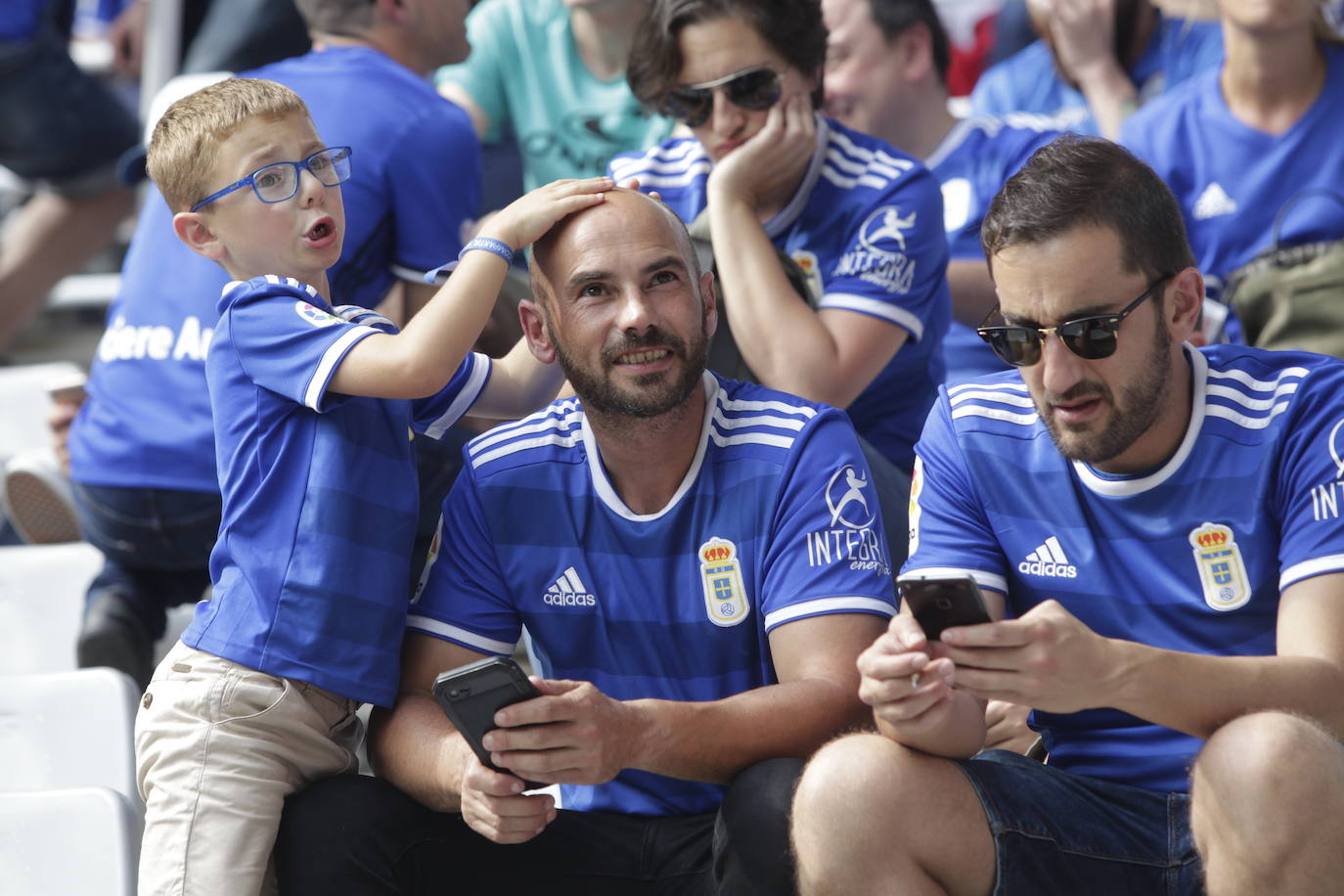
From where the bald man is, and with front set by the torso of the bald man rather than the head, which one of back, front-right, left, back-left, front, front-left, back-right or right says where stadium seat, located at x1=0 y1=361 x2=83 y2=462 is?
back-right

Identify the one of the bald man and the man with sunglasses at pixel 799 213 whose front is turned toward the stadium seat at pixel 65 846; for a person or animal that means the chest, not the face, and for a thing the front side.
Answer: the man with sunglasses

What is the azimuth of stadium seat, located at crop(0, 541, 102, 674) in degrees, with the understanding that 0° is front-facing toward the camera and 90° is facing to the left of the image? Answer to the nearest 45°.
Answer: approximately 0°

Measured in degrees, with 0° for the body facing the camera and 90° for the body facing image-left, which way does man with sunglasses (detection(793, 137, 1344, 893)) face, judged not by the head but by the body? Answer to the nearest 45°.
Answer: approximately 45°

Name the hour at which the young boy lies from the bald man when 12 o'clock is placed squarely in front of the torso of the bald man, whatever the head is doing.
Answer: The young boy is roughly at 3 o'clock from the bald man.

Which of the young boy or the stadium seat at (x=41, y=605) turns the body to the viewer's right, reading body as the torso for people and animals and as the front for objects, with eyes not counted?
the young boy

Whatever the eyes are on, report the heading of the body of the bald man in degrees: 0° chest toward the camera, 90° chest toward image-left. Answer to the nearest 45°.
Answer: approximately 0°

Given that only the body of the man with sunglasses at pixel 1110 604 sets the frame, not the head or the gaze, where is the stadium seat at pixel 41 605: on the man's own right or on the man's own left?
on the man's own right

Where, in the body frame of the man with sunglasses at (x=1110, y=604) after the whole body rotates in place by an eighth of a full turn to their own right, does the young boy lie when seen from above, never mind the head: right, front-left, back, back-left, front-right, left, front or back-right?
front

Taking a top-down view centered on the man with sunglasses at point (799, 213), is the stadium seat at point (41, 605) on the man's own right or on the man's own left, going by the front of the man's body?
on the man's own right

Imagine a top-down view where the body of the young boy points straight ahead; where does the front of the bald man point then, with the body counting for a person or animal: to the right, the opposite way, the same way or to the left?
to the right

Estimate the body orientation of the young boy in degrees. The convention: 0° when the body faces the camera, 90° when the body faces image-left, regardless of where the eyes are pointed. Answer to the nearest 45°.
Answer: approximately 270°

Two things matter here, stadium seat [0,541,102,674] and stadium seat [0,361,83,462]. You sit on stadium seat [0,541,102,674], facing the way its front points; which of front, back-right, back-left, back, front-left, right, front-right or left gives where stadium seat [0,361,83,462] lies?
back

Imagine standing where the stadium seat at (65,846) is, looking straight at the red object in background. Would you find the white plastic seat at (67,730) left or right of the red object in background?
left

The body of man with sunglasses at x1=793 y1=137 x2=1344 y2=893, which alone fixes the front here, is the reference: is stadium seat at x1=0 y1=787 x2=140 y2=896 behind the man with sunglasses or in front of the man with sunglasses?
in front
